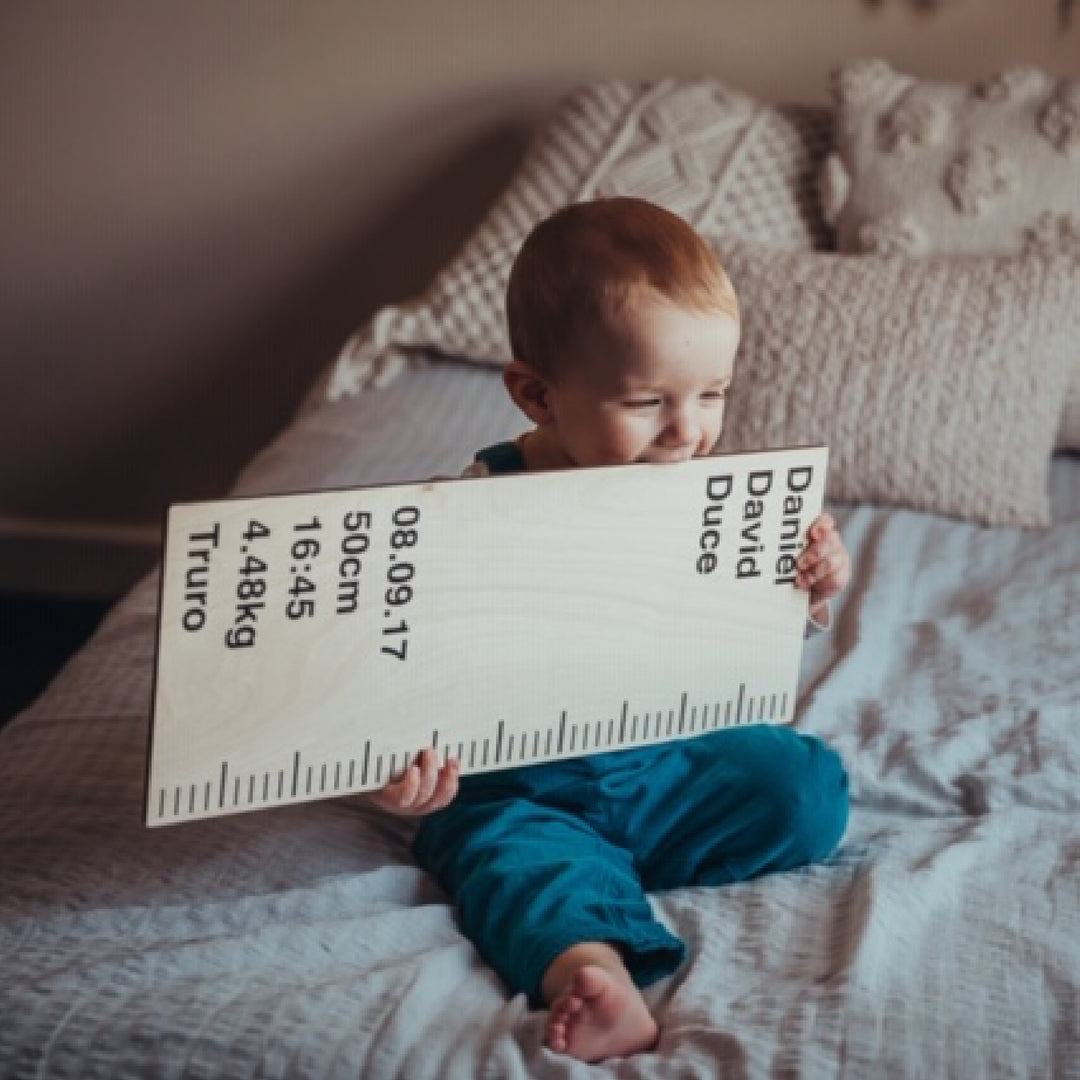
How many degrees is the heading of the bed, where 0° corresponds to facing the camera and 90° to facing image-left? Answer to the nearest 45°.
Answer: approximately 0°

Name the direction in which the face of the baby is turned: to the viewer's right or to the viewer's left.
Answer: to the viewer's right
